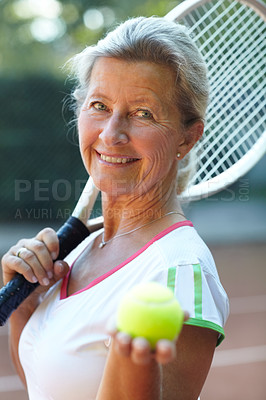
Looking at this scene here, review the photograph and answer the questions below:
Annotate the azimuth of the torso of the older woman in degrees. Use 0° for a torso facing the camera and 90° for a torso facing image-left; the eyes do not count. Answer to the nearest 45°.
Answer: approximately 45°
